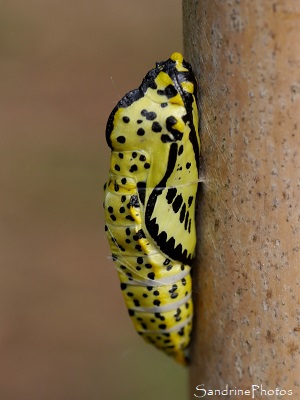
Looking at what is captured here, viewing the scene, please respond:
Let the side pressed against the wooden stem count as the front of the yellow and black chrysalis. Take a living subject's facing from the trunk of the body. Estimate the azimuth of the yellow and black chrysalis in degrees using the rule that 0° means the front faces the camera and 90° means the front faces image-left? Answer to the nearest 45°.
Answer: approximately 270°
